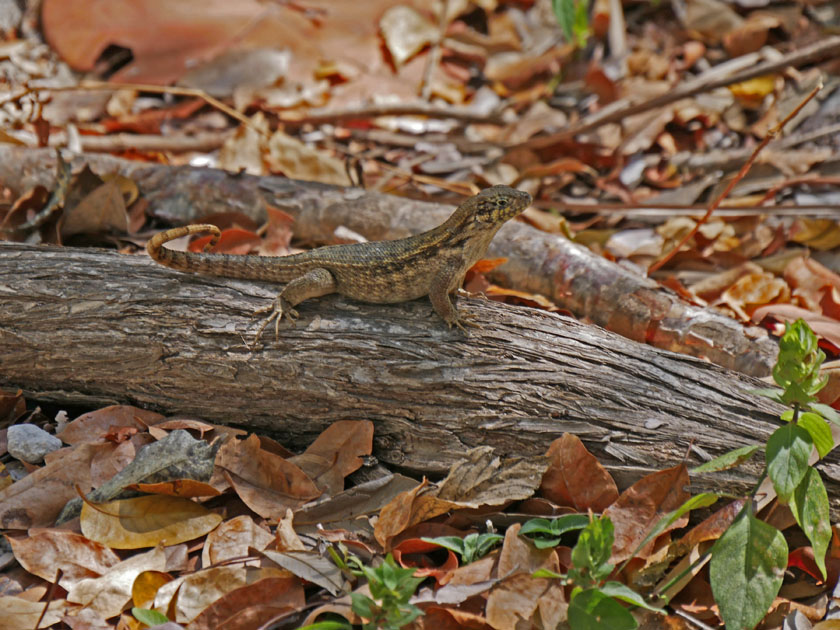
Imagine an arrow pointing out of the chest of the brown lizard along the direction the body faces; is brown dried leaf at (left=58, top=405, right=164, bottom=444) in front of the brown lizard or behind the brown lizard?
behind

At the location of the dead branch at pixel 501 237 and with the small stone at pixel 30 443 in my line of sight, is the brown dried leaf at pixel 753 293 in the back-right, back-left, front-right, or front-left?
back-left

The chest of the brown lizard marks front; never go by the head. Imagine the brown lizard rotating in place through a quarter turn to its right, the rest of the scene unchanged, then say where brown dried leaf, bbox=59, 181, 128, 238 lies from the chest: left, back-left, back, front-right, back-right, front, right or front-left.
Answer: back-right

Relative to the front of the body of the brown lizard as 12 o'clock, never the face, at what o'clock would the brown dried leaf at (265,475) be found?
The brown dried leaf is roughly at 4 o'clock from the brown lizard.

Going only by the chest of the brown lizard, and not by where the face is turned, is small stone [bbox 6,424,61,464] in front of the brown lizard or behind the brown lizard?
behind

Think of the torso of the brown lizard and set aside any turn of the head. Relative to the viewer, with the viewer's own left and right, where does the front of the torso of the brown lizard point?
facing to the right of the viewer

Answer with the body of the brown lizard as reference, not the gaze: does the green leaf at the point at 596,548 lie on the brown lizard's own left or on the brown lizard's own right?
on the brown lizard's own right

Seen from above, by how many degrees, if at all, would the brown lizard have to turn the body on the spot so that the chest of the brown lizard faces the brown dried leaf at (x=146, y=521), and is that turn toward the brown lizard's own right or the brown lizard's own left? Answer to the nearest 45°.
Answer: approximately 135° to the brown lizard's own right

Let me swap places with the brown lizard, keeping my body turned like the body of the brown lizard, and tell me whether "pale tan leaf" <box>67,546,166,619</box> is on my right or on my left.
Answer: on my right

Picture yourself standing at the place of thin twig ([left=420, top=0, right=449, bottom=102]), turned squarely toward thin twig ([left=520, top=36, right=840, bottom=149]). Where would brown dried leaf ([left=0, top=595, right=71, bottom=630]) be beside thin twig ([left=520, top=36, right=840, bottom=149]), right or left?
right

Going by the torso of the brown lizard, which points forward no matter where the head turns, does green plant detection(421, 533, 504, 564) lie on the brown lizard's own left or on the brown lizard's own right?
on the brown lizard's own right

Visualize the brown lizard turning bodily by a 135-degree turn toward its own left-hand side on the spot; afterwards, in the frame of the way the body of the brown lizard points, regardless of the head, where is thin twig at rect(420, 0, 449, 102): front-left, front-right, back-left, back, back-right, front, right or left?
front-right
